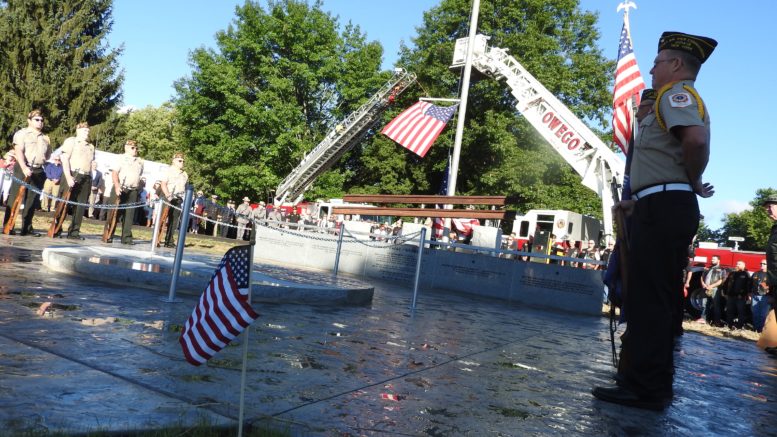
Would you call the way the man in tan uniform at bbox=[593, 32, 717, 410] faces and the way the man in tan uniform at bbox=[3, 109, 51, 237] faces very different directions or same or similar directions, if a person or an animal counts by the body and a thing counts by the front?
very different directions

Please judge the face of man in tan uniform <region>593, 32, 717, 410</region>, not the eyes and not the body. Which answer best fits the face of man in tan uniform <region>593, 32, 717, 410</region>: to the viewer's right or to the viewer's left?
to the viewer's left

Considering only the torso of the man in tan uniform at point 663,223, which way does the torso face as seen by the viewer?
to the viewer's left

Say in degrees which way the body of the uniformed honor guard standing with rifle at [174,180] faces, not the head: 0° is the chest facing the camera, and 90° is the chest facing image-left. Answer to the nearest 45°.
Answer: approximately 315°

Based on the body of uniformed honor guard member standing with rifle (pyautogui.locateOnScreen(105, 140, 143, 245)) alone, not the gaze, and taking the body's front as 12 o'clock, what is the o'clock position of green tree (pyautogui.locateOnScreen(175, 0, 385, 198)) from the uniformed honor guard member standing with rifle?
The green tree is roughly at 8 o'clock from the uniformed honor guard member standing with rifle.
